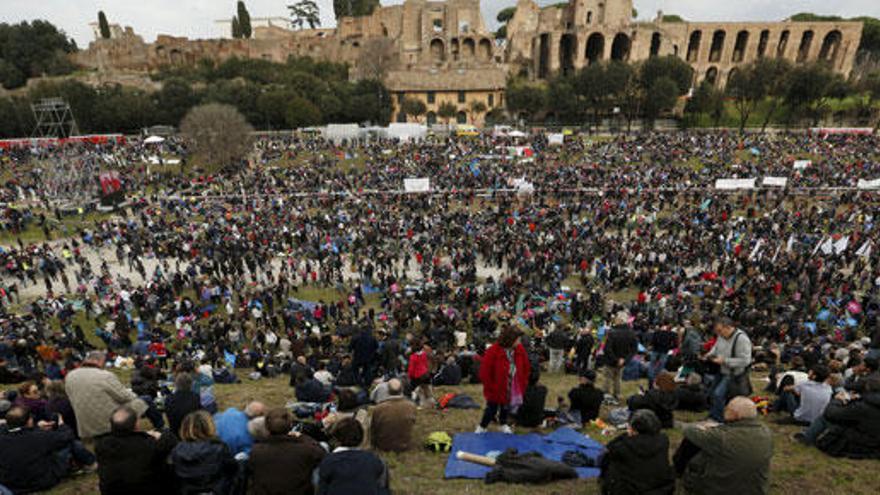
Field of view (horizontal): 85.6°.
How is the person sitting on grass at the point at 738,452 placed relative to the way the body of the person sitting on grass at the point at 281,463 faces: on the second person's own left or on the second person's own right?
on the second person's own right

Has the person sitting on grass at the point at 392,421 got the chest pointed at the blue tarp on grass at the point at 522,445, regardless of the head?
no

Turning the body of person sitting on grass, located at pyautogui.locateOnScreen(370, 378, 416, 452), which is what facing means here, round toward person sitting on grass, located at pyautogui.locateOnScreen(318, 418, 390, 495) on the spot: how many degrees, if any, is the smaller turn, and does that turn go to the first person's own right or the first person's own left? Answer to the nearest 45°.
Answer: approximately 180°

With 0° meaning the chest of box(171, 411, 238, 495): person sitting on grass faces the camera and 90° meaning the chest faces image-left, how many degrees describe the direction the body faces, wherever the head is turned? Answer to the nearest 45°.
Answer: approximately 180°

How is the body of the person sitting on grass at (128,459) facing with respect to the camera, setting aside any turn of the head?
away from the camera

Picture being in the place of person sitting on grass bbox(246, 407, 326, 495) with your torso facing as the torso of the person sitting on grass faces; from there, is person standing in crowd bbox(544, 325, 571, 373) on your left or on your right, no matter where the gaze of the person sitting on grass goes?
on your right

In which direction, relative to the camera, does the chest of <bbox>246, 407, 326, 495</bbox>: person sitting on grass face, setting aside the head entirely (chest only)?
away from the camera

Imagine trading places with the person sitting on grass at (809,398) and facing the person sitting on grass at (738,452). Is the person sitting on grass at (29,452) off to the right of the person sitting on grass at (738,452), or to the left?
right

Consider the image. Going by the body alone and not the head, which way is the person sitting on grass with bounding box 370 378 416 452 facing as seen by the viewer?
away from the camera

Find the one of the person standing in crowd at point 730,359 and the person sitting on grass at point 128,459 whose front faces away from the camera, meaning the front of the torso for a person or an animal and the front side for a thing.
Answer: the person sitting on grass

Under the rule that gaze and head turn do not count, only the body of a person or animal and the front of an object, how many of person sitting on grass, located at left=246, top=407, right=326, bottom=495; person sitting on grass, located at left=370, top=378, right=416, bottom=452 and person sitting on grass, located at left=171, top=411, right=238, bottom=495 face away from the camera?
3

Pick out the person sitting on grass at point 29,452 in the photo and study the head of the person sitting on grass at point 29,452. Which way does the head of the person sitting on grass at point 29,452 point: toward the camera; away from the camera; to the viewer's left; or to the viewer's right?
away from the camera

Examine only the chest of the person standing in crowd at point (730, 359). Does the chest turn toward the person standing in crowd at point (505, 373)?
yes

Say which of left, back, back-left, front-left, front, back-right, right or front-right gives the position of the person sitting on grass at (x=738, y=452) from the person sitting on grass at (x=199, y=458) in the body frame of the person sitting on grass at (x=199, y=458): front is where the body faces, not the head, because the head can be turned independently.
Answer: back-right

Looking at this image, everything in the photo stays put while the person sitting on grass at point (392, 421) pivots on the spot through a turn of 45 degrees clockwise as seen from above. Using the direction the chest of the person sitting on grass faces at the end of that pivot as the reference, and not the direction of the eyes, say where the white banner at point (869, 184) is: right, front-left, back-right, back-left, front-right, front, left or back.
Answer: front

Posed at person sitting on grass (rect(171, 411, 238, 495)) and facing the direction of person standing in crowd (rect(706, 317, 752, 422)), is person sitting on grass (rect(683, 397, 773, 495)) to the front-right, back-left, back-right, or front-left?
front-right

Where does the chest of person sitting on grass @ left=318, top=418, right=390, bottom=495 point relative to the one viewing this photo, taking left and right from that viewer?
facing away from the viewer

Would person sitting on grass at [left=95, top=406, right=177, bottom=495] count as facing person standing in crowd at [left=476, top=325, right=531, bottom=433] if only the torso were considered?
no

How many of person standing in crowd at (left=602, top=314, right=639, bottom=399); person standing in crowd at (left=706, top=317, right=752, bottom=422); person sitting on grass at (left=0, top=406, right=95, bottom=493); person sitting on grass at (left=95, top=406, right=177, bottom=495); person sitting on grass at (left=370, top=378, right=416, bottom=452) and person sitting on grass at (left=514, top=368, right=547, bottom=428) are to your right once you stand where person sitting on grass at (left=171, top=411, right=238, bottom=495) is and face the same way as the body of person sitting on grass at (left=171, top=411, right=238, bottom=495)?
4

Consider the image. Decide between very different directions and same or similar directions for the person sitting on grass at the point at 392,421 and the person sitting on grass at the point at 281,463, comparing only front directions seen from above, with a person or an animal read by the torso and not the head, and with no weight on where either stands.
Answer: same or similar directions

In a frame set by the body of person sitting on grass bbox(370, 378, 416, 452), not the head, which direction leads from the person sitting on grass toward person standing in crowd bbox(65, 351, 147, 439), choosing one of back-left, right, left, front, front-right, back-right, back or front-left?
left
